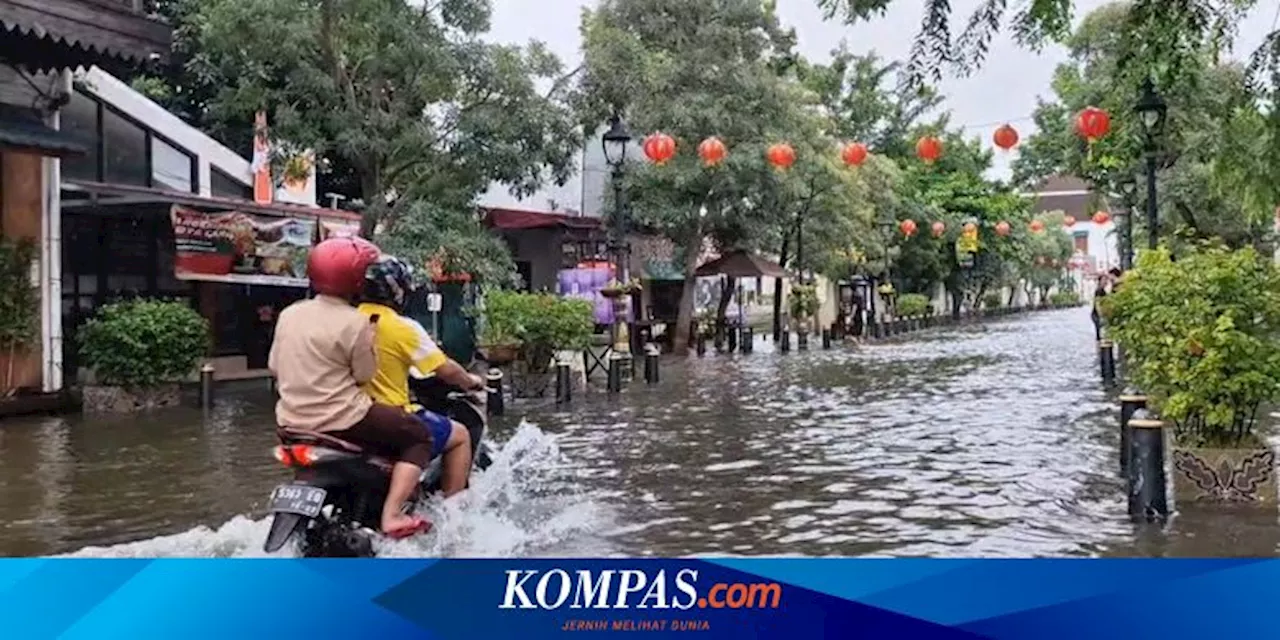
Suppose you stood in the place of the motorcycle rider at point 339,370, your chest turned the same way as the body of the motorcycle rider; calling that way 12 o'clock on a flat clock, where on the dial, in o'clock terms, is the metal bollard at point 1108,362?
The metal bollard is roughly at 12 o'clock from the motorcycle rider.

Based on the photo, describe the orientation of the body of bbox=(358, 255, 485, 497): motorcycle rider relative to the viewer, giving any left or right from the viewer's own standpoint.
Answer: facing away from the viewer and to the right of the viewer

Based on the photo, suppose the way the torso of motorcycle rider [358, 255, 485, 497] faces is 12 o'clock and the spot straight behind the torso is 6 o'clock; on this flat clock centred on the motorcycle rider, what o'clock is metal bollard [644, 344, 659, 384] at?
The metal bollard is roughly at 11 o'clock from the motorcycle rider.

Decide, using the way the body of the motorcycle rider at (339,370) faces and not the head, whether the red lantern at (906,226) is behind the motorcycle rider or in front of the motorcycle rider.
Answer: in front

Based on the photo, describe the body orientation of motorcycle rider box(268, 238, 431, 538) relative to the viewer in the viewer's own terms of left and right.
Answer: facing away from the viewer and to the right of the viewer

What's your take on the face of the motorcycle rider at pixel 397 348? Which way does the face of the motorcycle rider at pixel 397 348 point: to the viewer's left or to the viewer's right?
to the viewer's right

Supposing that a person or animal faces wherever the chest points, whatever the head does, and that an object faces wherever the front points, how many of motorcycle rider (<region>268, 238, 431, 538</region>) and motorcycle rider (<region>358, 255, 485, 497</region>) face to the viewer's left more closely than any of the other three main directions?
0

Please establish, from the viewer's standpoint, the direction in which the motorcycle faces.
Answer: facing away from the viewer and to the right of the viewer

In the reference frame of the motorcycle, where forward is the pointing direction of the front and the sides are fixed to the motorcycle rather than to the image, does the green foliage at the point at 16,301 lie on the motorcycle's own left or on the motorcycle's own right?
on the motorcycle's own left

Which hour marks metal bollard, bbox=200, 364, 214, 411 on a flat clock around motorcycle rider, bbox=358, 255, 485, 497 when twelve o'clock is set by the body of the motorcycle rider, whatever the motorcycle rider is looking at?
The metal bollard is roughly at 10 o'clock from the motorcycle rider.

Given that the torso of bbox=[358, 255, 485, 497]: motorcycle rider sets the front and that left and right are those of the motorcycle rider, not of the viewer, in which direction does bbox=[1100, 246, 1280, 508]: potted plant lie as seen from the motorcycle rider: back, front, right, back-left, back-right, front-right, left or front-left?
front-right

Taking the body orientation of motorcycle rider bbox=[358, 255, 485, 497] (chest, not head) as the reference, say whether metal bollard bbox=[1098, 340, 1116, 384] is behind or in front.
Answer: in front

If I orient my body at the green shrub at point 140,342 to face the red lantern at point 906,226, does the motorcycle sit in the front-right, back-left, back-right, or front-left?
back-right

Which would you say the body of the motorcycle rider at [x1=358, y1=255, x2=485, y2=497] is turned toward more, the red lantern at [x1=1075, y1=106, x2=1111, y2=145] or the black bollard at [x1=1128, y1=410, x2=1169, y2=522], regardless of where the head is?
the red lantern

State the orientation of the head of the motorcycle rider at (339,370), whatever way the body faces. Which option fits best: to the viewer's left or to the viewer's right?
to the viewer's right
